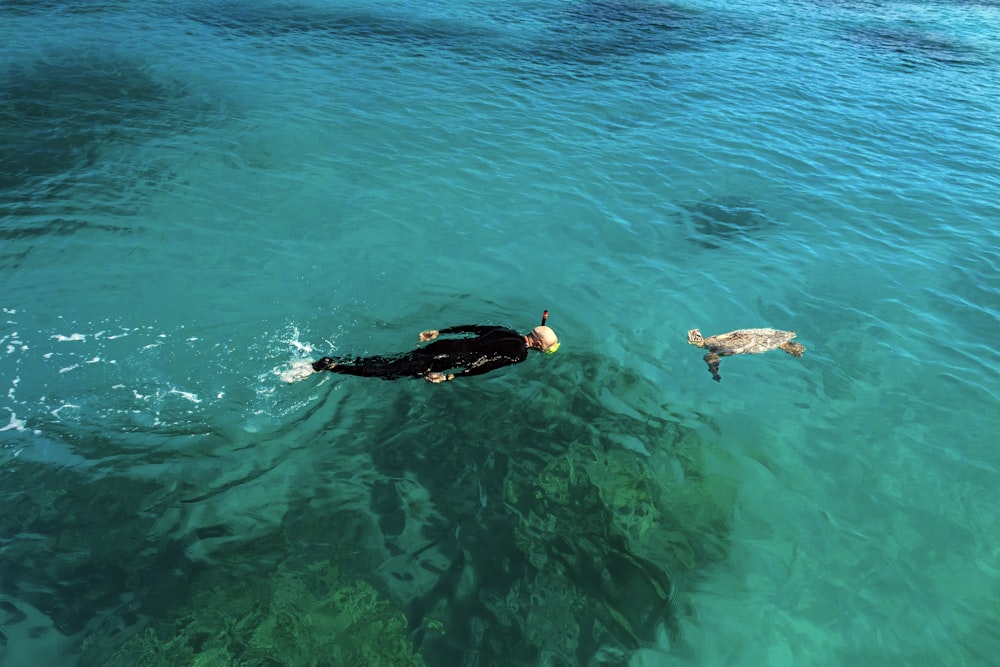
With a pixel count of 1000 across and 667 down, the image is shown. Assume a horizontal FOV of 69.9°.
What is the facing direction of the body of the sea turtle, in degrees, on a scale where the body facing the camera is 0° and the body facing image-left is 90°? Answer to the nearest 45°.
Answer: approximately 90°

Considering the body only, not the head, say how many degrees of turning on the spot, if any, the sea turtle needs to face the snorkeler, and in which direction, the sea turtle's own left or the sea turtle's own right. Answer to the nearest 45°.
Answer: approximately 45° to the sea turtle's own left
